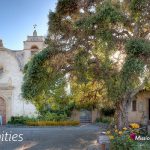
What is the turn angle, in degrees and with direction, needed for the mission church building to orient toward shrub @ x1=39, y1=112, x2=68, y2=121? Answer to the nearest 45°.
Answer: approximately 45° to its left

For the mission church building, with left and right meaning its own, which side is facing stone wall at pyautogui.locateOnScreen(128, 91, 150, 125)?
left

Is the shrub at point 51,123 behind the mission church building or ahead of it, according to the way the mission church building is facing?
ahead

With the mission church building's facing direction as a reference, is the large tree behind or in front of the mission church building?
in front

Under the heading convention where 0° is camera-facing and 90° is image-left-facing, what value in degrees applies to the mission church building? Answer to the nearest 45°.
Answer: approximately 0°
